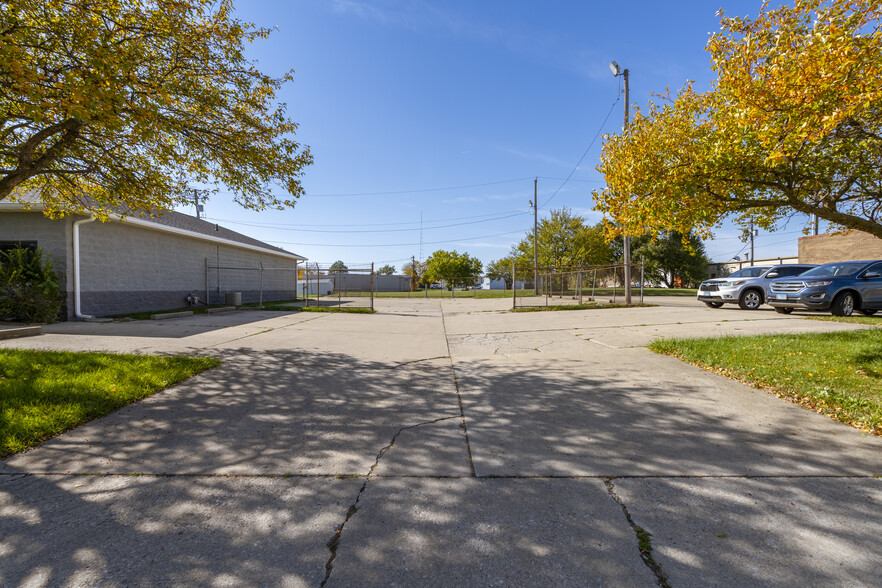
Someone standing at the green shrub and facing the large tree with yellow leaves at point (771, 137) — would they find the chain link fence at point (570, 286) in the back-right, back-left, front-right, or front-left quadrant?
front-left

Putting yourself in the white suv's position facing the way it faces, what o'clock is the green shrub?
The green shrub is roughly at 12 o'clock from the white suv.

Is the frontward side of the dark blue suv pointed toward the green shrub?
yes

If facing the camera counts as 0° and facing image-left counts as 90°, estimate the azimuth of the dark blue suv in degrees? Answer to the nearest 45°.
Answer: approximately 45°

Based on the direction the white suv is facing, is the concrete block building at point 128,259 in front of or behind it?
in front

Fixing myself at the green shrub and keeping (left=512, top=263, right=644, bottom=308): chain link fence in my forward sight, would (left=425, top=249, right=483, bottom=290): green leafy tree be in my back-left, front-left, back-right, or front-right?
front-left

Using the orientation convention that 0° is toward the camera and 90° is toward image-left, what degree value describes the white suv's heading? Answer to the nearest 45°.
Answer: approximately 45°

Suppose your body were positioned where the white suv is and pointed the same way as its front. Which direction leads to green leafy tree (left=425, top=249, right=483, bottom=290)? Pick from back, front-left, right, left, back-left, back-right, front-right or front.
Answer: right

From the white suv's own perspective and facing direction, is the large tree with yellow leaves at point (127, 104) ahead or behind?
ahead

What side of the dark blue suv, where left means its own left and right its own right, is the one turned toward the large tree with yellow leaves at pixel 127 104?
front

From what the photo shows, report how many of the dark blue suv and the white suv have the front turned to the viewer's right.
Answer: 0

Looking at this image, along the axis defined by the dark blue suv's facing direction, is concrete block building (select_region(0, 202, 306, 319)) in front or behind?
in front

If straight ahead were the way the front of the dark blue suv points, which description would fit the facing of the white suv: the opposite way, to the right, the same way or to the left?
the same way

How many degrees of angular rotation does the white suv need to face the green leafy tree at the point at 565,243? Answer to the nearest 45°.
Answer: approximately 90° to its right
